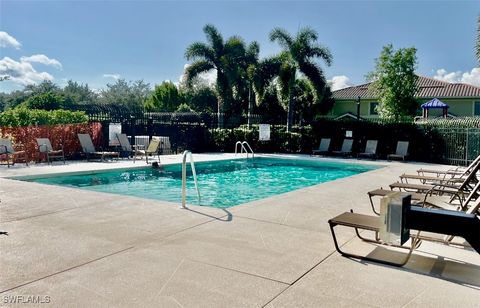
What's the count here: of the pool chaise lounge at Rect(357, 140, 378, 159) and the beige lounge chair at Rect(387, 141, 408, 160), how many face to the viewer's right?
0

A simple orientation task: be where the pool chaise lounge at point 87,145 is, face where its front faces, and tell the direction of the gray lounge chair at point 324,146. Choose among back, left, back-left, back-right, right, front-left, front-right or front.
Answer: front-left

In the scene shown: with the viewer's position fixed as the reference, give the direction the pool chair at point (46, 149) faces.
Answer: facing the viewer and to the right of the viewer

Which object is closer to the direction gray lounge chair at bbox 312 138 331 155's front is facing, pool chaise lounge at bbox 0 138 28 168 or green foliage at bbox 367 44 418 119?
the pool chaise lounge

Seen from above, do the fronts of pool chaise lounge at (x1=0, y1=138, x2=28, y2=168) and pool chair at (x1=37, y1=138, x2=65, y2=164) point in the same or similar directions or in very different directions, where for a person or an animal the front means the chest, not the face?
same or similar directions

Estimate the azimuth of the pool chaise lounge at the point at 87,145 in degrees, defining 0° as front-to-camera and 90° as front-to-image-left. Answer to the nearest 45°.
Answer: approximately 315°

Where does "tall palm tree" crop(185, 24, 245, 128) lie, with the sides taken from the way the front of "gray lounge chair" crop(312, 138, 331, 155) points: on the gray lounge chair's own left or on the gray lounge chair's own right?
on the gray lounge chair's own right

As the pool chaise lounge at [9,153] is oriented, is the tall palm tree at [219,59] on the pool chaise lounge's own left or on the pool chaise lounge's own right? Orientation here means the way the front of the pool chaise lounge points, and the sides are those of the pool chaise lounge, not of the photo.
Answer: on the pool chaise lounge's own left

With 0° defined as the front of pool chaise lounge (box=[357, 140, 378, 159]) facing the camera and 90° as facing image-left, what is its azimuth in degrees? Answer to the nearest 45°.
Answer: approximately 45°

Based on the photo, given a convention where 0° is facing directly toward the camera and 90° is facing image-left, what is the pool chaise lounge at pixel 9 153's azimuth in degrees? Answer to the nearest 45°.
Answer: approximately 315°
